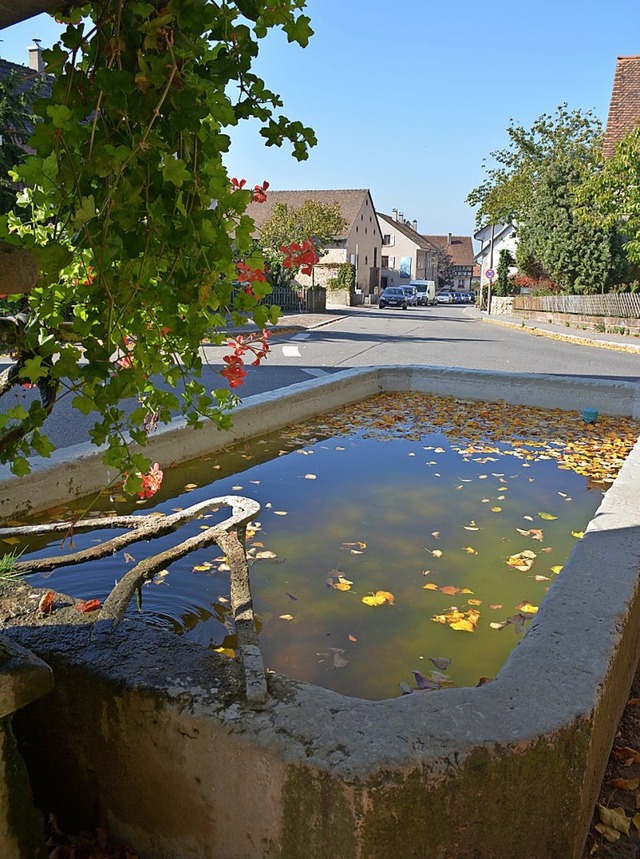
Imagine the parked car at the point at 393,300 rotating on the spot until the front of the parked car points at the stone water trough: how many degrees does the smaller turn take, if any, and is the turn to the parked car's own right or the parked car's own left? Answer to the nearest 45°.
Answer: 0° — it already faces it

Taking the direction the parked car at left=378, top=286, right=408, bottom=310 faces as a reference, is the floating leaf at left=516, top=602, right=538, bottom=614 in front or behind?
in front

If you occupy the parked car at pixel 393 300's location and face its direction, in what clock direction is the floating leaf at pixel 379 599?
The floating leaf is roughly at 12 o'clock from the parked car.

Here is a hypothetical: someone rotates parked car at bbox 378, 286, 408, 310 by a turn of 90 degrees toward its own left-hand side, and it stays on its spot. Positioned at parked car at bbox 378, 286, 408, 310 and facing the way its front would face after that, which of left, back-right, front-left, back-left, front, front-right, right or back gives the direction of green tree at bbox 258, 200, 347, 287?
back-right

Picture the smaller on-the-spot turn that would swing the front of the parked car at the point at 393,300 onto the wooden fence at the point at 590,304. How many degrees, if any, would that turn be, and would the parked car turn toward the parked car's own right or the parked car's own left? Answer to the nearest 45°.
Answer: approximately 45° to the parked car's own left

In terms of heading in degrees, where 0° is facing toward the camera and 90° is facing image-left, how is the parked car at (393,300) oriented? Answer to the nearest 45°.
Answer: approximately 0°

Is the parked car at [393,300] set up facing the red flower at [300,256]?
yes

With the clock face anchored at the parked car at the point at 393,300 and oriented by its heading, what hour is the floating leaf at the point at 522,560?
The floating leaf is roughly at 12 o'clock from the parked car.

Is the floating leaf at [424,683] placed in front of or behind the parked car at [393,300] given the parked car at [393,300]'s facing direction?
in front
